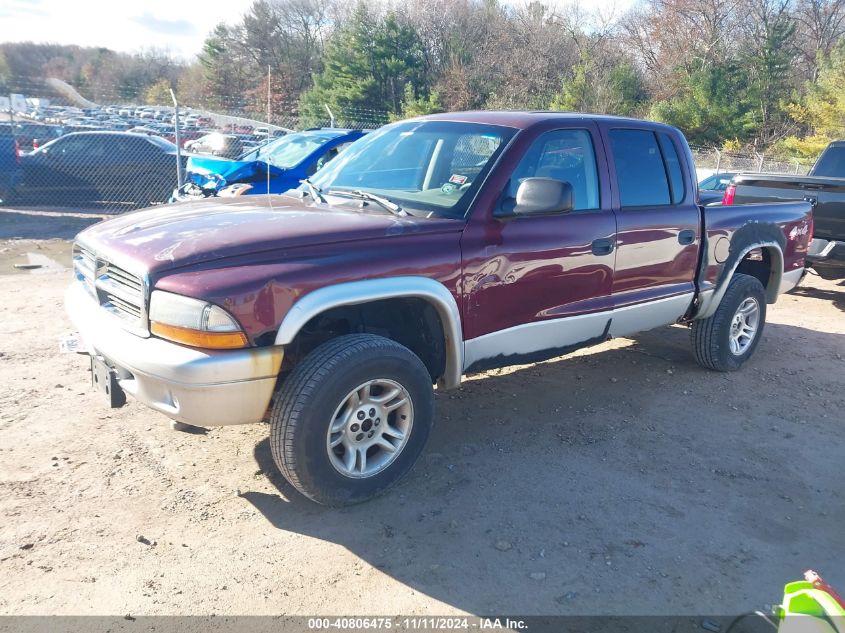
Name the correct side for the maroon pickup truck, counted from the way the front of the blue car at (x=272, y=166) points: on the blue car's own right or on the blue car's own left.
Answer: on the blue car's own left

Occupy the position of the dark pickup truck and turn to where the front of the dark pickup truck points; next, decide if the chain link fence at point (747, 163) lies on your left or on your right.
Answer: on your left

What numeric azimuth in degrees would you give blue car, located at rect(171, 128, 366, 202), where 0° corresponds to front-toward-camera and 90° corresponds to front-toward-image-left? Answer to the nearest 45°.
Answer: approximately 45°

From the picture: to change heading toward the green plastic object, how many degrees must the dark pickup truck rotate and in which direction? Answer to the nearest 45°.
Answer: approximately 135° to its right

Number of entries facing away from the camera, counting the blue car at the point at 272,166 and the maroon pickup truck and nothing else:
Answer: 0

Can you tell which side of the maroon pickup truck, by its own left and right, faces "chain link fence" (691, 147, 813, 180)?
back

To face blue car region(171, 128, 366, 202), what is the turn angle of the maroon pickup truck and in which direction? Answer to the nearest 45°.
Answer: approximately 135° to its right

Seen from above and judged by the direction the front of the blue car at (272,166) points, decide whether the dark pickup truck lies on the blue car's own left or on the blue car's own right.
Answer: on the blue car's own left

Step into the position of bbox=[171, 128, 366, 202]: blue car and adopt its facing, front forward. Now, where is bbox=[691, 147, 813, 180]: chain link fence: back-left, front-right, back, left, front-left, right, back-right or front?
back

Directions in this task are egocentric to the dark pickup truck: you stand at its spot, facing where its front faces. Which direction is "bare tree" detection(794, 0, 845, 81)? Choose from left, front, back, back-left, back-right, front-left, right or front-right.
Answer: front-left

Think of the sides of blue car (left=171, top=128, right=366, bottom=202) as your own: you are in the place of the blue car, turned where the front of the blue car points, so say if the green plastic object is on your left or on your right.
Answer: on your left

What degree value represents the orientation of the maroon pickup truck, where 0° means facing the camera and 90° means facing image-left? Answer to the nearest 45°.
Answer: approximately 45°

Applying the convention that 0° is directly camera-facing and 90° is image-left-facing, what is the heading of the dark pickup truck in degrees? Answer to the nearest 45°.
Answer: approximately 225°

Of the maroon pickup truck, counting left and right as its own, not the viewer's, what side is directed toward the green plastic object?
left
